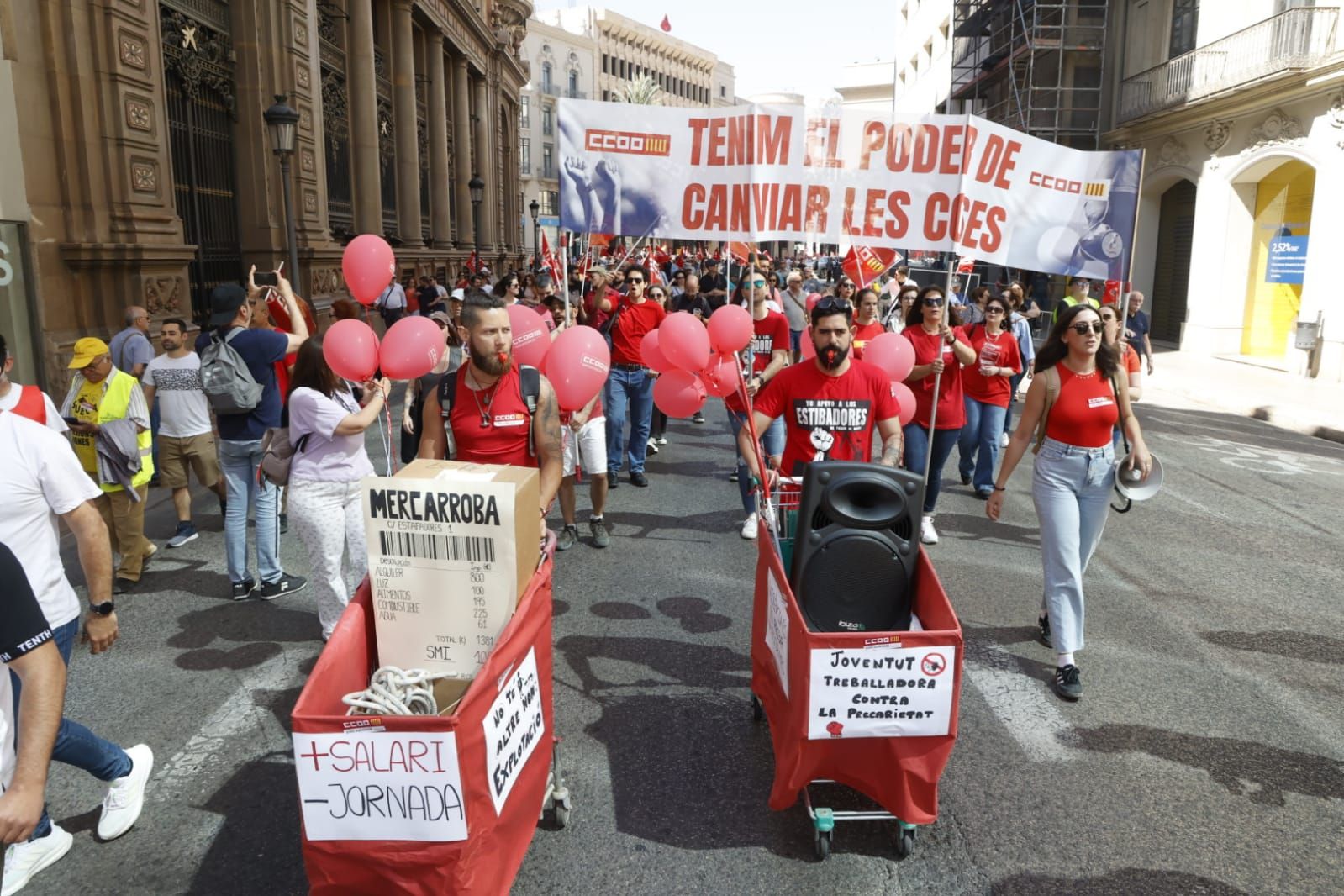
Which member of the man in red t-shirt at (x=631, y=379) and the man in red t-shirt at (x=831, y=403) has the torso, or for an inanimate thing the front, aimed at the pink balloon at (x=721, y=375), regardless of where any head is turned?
the man in red t-shirt at (x=631, y=379)

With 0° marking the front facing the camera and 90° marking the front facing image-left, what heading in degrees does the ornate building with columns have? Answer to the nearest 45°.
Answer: approximately 315°

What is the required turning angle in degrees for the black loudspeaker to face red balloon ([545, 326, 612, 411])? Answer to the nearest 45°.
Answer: approximately 135° to its right

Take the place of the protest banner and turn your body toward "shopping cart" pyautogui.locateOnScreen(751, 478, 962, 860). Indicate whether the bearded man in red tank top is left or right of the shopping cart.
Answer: right

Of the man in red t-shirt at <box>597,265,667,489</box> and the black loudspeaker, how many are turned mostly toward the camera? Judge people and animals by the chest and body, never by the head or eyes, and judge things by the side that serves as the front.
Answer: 2

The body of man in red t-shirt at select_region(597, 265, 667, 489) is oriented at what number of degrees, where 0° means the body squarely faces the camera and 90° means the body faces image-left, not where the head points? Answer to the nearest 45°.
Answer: approximately 0°
